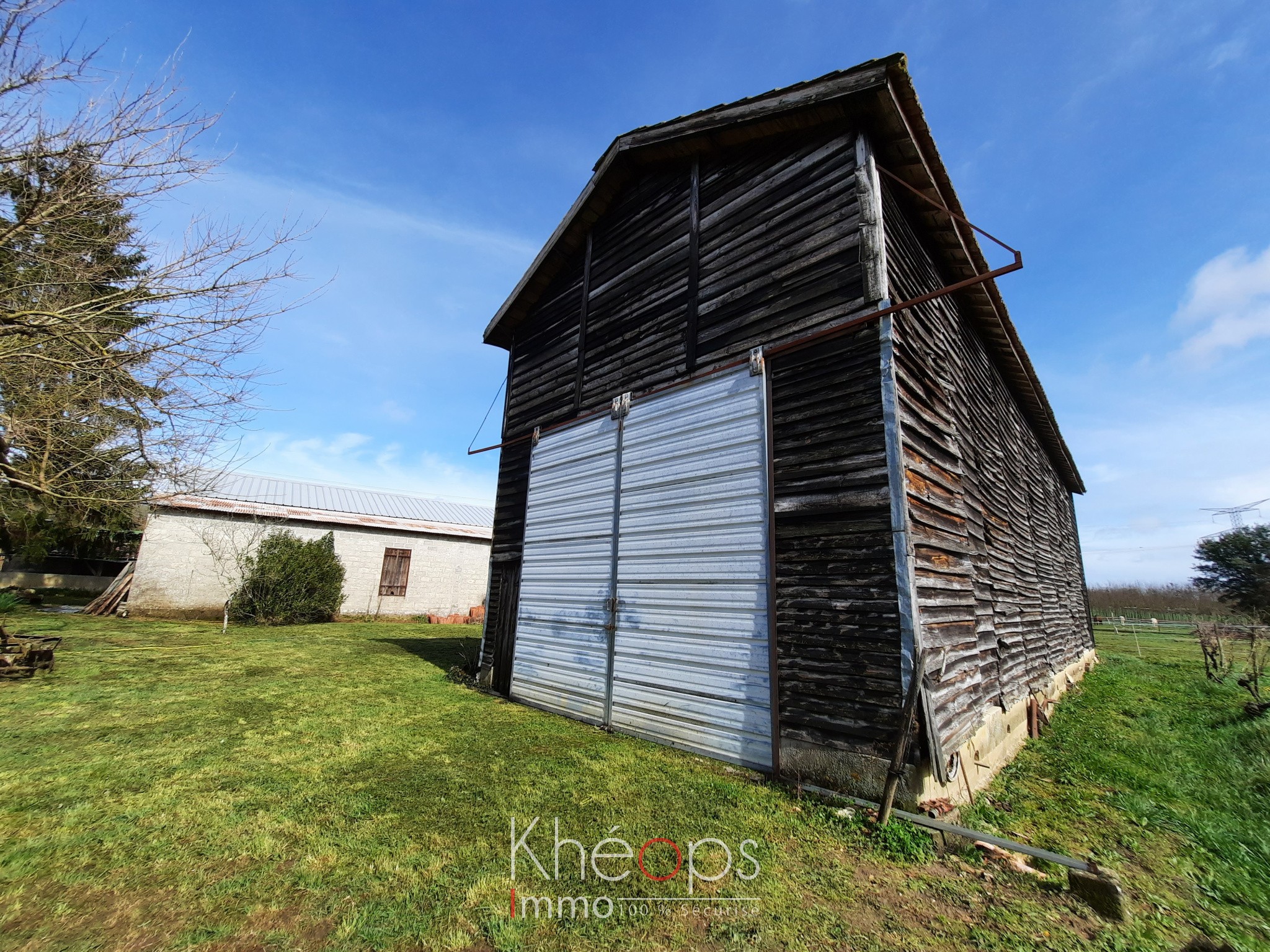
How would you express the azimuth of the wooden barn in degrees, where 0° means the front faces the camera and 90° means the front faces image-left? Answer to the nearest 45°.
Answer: approximately 45°

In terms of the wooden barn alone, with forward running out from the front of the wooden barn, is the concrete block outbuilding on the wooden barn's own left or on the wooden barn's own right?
on the wooden barn's own right

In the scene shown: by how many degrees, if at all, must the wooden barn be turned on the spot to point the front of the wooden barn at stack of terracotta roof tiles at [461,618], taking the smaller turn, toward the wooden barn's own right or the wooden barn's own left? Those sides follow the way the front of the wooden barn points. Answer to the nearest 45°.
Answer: approximately 90° to the wooden barn's own right

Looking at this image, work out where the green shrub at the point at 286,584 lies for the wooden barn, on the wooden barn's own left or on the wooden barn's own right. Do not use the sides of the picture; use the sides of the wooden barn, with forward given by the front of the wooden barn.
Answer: on the wooden barn's own right

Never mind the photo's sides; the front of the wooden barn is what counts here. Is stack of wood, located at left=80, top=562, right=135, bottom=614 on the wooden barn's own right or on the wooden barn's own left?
on the wooden barn's own right

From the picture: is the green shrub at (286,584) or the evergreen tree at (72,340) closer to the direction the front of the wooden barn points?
the evergreen tree

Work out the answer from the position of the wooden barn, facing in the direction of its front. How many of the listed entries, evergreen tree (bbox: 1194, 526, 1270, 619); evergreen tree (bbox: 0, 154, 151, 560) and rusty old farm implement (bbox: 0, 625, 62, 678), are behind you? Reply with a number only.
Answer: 1

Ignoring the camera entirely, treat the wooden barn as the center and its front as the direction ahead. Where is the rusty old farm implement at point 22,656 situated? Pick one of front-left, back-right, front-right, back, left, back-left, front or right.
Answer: front-right
